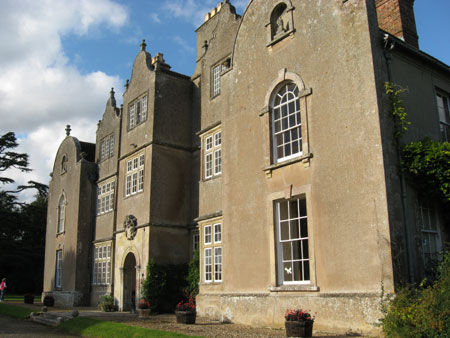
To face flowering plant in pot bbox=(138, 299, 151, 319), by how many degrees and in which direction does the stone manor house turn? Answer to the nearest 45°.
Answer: approximately 90° to its right

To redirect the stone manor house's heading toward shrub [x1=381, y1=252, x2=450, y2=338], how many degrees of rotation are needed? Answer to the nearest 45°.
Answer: approximately 90° to its left

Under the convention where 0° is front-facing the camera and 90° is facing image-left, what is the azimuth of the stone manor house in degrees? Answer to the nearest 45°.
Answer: approximately 45°

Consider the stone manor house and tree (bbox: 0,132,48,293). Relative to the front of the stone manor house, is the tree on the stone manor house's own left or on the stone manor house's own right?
on the stone manor house's own right

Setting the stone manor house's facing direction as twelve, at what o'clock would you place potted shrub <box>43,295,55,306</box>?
The potted shrub is roughly at 3 o'clock from the stone manor house.
